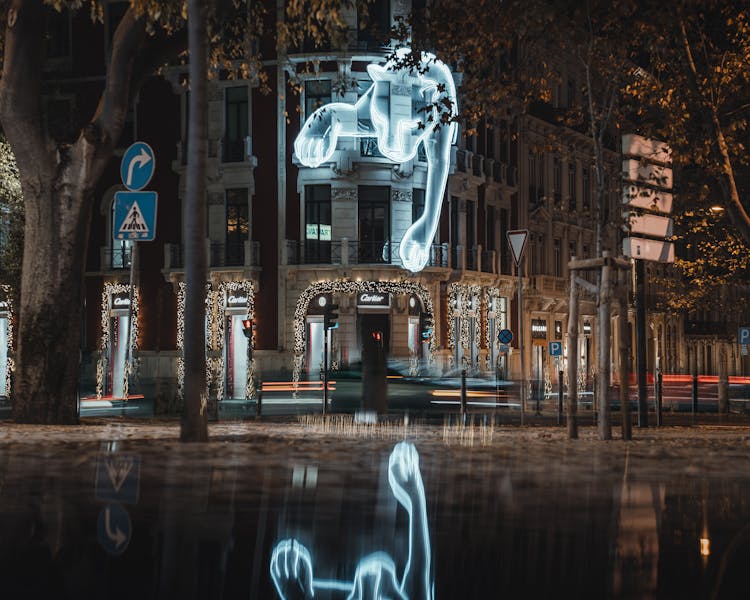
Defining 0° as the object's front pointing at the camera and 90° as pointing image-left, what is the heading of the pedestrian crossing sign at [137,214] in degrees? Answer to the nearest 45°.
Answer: approximately 0°

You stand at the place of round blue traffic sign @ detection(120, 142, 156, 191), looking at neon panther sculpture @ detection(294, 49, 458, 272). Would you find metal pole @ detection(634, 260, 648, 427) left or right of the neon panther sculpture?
right

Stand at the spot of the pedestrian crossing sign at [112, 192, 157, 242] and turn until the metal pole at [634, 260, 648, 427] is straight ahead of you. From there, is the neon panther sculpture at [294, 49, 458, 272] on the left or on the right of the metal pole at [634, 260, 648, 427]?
left

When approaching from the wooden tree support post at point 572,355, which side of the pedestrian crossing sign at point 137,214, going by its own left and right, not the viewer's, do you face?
left

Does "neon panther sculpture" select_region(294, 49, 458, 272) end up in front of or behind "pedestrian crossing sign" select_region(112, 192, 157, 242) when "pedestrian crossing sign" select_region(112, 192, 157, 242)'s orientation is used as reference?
behind

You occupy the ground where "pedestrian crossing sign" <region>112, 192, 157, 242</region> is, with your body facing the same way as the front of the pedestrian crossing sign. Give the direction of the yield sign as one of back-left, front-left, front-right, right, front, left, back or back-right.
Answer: back-left

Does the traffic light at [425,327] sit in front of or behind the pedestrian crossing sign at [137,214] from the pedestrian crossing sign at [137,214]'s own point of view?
behind

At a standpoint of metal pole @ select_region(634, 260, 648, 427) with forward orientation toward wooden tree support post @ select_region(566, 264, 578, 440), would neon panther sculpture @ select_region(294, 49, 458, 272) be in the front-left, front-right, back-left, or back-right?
back-right
